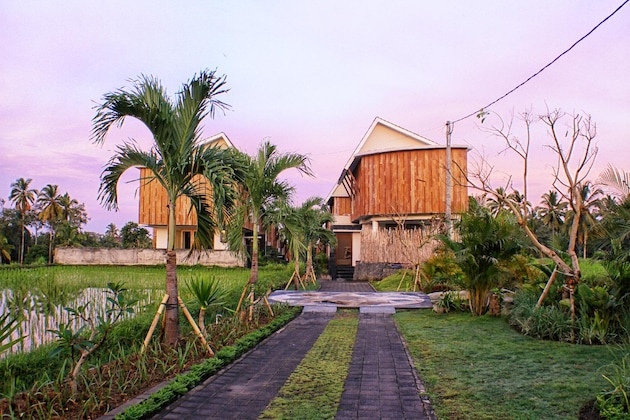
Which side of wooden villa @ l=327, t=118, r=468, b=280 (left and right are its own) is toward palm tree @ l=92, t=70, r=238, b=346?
front

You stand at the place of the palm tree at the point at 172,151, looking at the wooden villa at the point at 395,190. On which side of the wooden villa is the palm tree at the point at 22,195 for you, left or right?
left

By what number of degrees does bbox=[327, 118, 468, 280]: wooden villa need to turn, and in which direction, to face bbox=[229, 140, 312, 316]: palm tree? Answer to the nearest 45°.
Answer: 0° — it already faces it

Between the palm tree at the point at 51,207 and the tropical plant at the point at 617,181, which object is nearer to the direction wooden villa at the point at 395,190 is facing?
the tropical plant

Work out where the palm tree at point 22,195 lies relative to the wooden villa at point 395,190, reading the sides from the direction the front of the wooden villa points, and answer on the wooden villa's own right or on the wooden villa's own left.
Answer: on the wooden villa's own right

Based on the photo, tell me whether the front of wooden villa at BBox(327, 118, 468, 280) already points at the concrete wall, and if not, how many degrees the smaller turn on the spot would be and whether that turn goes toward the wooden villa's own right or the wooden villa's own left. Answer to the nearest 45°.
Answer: approximately 90° to the wooden villa's own right

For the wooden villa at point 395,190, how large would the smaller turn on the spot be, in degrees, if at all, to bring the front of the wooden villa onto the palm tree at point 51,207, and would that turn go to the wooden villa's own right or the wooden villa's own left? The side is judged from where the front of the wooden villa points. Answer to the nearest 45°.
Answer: approximately 135° to the wooden villa's own right

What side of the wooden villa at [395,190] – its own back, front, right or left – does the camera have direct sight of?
front

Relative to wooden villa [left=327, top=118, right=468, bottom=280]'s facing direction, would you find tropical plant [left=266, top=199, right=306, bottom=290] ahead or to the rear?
ahead

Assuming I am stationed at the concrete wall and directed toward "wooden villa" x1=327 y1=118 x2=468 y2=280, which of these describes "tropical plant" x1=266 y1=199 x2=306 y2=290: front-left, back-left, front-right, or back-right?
front-right

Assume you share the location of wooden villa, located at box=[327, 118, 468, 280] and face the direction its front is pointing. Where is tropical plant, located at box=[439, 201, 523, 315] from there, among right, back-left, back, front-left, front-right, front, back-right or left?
front
